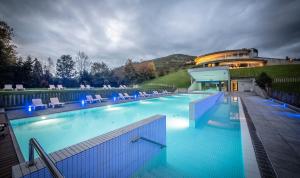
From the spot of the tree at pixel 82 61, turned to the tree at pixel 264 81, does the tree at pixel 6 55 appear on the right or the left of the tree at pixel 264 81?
right

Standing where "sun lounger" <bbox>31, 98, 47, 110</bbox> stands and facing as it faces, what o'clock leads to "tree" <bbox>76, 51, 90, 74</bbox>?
The tree is roughly at 8 o'clock from the sun lounger.

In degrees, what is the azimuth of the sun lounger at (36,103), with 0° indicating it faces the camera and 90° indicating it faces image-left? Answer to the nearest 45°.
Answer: approximately 315°

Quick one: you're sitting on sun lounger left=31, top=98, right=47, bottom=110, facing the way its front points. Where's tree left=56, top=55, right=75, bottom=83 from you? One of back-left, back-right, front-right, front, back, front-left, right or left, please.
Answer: back-left

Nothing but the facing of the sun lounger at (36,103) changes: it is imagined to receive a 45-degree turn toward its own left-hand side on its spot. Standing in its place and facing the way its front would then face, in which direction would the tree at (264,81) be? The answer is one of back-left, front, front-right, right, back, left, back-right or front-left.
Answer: front

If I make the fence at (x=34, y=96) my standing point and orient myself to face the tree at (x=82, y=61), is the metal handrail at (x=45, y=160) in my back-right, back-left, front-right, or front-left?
back-right
